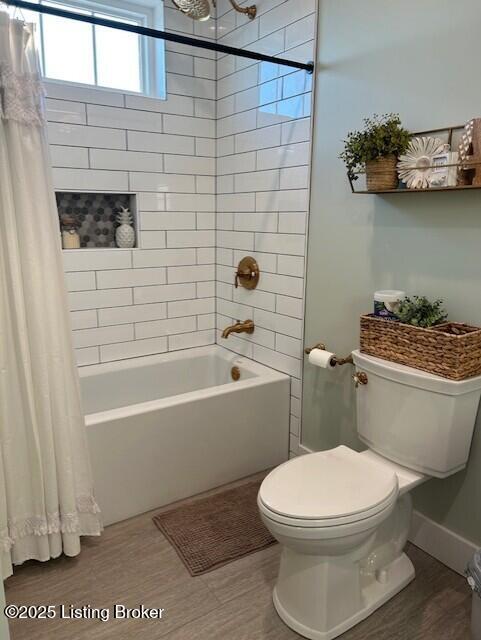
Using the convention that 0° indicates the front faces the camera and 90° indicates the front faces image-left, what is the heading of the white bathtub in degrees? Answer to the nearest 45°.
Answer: approximately 315°

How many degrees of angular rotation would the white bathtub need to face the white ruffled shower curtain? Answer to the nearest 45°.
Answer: approximately 90° to its right

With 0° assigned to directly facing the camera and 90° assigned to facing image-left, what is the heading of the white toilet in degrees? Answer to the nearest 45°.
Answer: approximately 45°

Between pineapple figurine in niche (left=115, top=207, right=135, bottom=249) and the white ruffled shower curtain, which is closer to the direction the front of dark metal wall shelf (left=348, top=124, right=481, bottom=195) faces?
the white ruffled shower curtain

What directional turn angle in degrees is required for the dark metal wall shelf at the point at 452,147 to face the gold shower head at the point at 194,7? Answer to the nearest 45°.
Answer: approximately 45° to its right

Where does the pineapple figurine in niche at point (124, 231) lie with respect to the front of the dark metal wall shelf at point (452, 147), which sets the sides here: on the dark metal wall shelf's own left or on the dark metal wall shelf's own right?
on the dark metal wall shelf's own right

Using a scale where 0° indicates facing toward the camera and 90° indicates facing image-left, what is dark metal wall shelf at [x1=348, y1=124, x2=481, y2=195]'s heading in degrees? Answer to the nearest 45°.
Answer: approximately 45°

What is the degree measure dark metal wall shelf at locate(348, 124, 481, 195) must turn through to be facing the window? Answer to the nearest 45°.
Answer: approximately 45° to its right

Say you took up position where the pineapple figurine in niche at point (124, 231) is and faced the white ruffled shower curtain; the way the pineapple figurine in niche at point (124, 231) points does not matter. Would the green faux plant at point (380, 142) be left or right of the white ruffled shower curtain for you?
left
